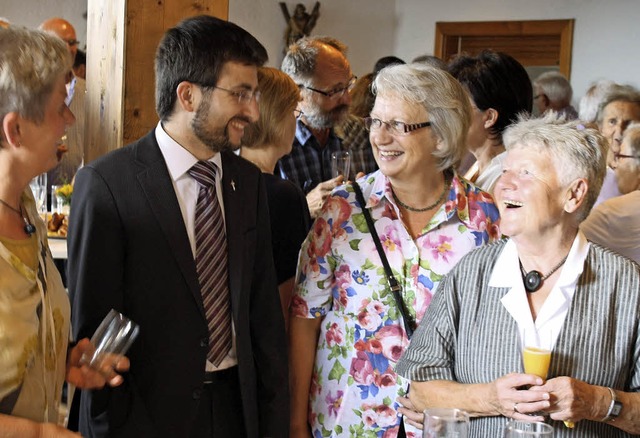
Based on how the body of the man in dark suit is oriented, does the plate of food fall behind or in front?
behind

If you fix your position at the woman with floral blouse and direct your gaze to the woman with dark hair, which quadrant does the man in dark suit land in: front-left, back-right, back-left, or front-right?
back-left

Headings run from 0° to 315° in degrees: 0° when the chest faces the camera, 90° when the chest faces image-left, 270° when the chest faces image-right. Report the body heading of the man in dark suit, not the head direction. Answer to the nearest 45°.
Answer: approximately 315°
